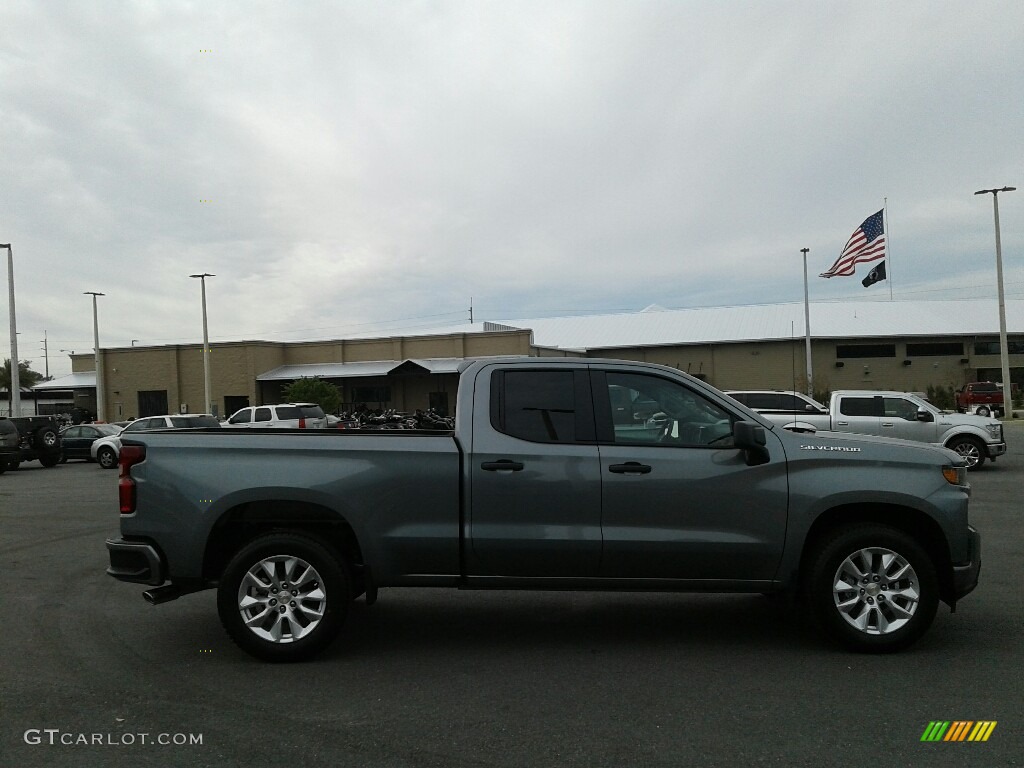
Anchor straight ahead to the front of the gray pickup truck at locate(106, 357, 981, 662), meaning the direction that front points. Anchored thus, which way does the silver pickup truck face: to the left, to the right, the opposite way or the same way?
the same way

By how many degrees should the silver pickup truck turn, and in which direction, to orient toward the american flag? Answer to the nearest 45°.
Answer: approximately 90° to its left

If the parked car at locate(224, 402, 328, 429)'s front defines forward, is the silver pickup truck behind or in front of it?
behind

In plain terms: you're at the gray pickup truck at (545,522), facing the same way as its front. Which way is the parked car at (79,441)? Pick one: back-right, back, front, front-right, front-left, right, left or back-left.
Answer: back-left

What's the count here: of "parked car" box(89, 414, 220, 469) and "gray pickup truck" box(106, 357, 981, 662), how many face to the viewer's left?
1

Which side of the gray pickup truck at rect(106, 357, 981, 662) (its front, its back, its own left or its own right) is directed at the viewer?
right

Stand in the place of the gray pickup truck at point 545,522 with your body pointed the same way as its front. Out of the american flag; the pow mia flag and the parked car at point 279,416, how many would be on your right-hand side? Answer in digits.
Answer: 0

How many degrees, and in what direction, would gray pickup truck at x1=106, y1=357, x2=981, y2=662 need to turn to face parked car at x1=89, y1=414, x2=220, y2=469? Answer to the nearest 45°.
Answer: approximately 135° to its left

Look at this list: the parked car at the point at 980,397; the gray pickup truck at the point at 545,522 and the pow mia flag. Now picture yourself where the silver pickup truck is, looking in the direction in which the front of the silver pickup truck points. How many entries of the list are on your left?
2

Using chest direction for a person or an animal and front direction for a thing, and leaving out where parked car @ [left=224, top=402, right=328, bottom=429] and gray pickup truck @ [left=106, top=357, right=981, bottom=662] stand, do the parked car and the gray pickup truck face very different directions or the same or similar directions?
very different directions

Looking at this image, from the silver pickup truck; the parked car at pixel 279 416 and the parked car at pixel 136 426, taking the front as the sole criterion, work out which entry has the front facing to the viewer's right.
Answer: the silver pickup truck

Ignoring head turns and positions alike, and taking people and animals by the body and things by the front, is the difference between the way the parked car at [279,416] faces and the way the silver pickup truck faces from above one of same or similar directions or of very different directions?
very different directions

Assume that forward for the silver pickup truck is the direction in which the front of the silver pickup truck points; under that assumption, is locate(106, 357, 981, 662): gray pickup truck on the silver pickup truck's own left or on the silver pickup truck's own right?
on the silver pickup truck's own right

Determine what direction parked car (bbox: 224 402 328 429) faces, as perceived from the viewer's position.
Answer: facing away from the viewer and to the left of the viewer

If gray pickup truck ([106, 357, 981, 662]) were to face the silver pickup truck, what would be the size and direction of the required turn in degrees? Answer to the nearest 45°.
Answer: approximately 45° to its left

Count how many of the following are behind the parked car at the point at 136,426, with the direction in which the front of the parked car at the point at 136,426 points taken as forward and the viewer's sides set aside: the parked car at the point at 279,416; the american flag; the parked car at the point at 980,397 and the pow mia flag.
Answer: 4

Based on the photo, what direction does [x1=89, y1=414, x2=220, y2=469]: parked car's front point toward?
to the viewer's left

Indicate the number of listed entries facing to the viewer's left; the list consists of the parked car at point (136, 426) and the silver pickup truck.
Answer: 1

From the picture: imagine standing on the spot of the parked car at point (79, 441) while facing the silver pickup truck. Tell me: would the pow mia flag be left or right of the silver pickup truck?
left
